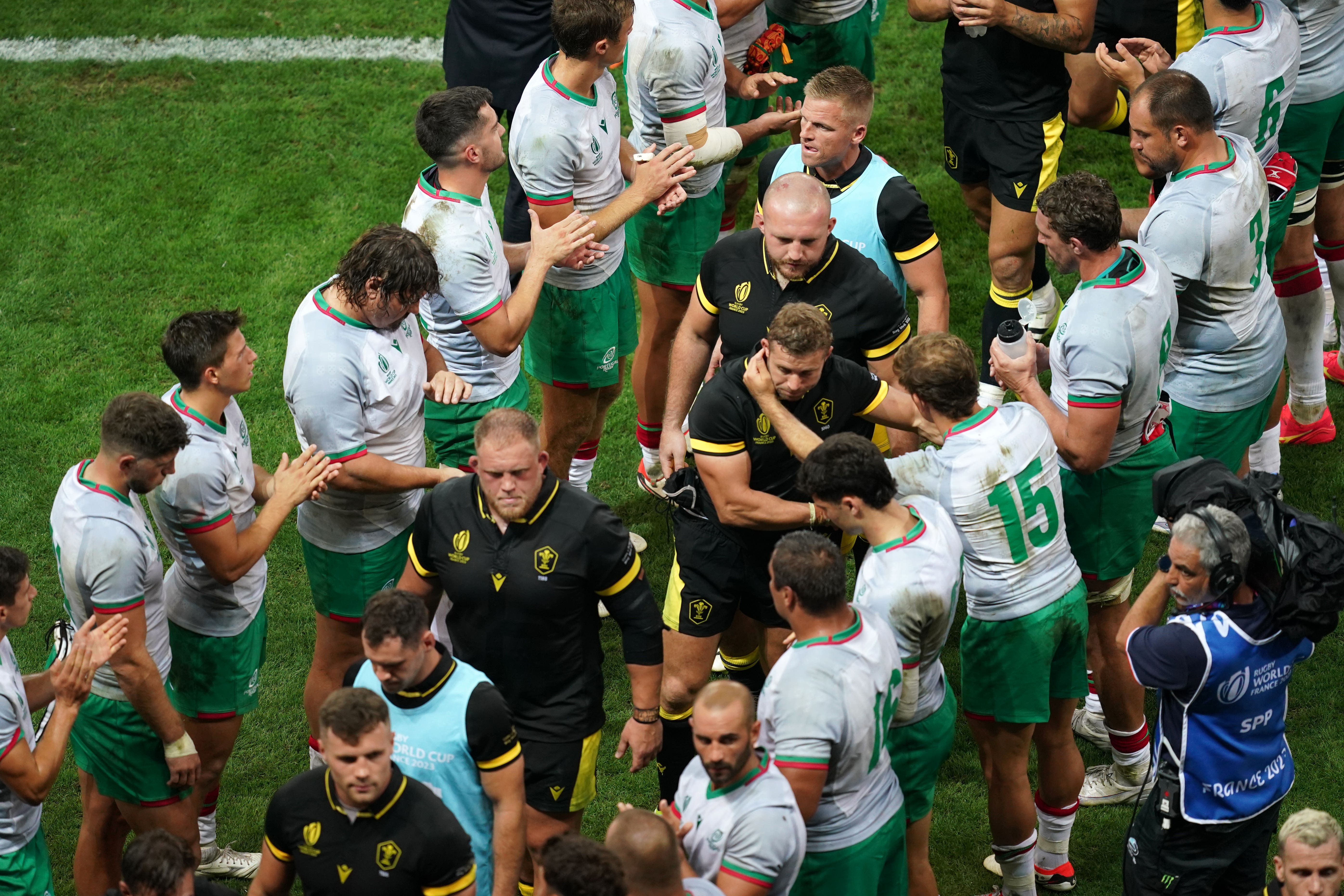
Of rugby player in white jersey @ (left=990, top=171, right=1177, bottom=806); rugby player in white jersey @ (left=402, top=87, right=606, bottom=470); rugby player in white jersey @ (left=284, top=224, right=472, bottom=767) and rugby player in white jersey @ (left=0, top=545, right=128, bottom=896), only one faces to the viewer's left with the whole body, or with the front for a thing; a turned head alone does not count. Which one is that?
rugby player in white jersey @ (left=990, top=171, right=1177, bottom=806)

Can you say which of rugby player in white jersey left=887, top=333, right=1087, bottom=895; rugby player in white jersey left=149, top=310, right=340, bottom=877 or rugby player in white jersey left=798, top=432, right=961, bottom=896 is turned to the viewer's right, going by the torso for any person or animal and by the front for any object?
rugby player in white jersey left=149, top=310, right=340, bottom=877

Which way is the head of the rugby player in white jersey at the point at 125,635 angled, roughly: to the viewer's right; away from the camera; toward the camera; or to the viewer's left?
to the viewer's right

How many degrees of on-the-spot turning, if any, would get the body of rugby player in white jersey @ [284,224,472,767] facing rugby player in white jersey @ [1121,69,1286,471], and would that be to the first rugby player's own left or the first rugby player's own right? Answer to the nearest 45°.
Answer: approximately 45° to the first rugby player's own left

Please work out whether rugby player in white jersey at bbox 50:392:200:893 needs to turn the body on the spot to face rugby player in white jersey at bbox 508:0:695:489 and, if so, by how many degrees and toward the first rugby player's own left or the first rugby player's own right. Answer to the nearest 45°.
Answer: approximately 45° to the first rugby player's own left

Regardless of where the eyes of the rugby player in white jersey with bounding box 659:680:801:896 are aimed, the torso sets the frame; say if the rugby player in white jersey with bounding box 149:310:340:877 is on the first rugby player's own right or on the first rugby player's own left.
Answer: on the first rugby player's own right

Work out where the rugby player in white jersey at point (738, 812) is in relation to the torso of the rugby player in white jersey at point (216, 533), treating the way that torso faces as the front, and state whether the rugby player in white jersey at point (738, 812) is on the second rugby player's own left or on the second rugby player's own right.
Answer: on the second rugby player's own right

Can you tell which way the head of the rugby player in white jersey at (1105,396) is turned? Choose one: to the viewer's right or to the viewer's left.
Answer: to the viewer's left

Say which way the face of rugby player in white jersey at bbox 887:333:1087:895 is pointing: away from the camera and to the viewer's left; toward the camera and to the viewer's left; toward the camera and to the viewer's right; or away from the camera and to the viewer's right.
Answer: away from the camera and to the viewer's left
